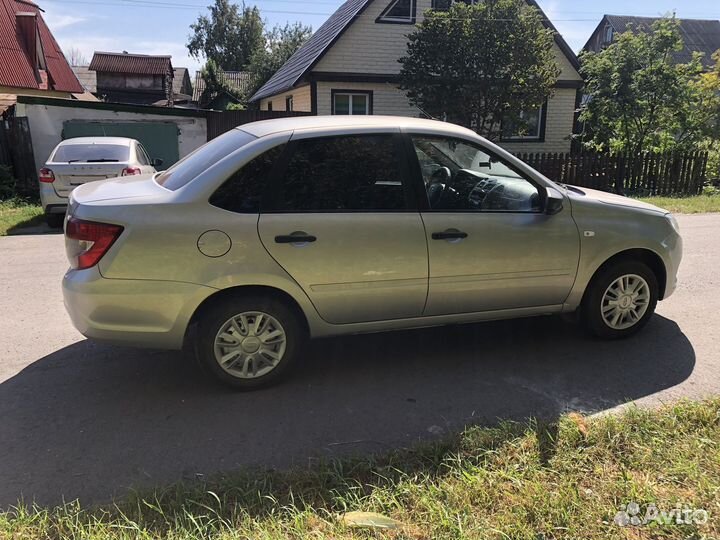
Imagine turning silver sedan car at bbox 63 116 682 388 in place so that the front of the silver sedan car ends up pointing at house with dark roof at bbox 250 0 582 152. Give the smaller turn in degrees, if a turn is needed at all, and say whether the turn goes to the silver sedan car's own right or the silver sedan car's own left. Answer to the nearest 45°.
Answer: approximately 90° to the silver sedan car's own left

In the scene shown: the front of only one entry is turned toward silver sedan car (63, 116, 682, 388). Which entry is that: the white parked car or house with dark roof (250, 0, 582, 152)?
the house with dark roof

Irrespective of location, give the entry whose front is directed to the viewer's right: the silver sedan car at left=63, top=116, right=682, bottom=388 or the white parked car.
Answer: the silver sedan car

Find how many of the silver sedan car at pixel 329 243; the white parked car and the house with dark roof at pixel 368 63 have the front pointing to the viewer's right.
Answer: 1

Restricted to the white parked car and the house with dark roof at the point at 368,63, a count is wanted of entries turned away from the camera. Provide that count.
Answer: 1

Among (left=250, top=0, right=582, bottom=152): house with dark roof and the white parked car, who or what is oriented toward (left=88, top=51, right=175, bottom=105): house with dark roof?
the white parked car

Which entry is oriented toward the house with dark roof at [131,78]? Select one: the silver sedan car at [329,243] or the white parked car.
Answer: the white parked car

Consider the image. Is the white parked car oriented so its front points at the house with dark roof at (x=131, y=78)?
yes

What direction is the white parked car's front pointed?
away from the camera

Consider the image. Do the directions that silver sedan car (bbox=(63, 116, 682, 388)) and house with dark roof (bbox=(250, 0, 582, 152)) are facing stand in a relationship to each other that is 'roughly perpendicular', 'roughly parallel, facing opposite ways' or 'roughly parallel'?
roughly perpendicular

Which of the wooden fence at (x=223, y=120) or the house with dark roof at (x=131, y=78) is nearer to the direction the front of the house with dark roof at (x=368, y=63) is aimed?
the wooden fence

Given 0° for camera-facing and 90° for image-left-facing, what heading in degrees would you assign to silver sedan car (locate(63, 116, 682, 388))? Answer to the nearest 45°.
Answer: approximately 270°

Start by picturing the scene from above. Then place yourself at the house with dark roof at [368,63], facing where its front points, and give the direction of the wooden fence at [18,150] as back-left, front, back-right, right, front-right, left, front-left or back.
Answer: front-right

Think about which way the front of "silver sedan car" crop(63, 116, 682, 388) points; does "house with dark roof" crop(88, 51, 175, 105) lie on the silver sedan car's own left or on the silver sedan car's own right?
on the silver sedan car's own left

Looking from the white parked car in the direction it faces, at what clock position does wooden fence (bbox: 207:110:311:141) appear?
The wooden fence is roughly at 1 o'clock from the white parked car.

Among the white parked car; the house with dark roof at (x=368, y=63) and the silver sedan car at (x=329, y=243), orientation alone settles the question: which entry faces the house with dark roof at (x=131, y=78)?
the white parked car
